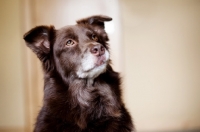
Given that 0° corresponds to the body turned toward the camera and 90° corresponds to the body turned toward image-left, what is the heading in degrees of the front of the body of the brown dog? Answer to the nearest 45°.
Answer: approximately 315°
